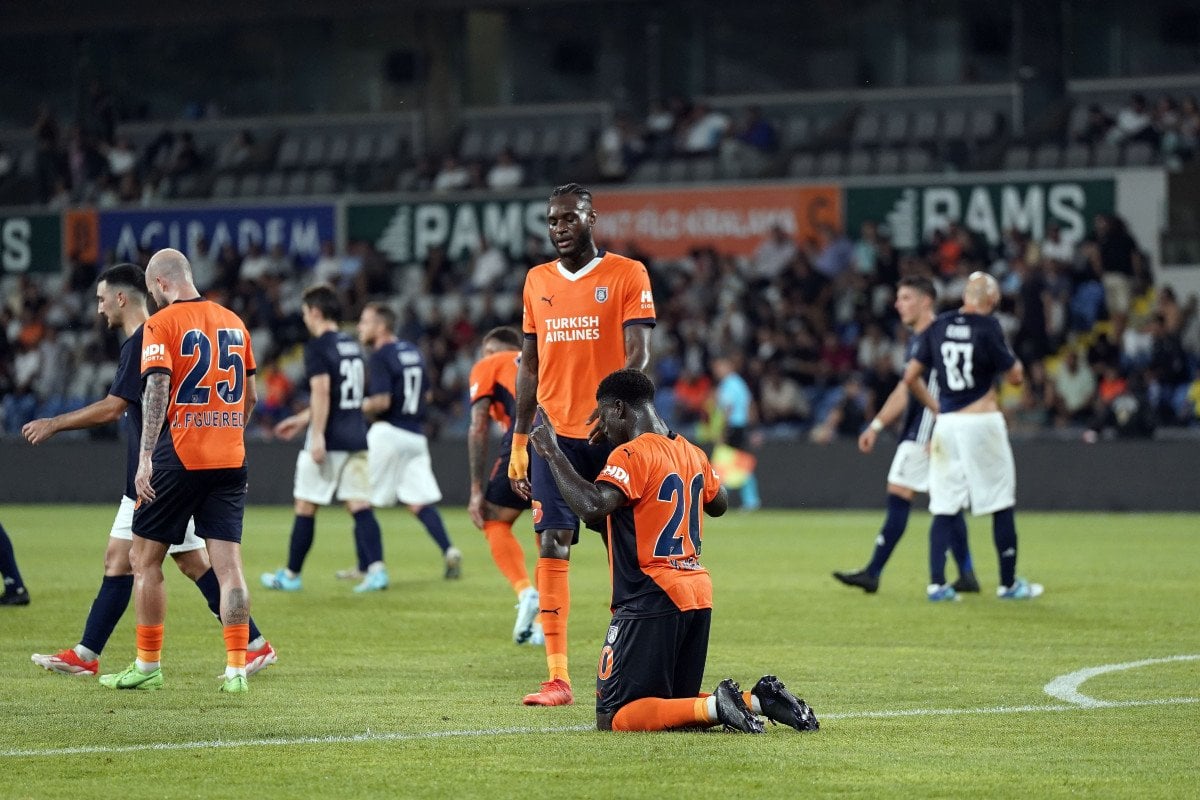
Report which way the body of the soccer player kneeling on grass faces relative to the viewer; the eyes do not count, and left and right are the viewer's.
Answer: facing away from the viewer and to the left of the viewer

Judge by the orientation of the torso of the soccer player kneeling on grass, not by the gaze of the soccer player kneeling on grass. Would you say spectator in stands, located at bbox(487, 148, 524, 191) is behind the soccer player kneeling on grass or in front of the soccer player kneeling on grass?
in front

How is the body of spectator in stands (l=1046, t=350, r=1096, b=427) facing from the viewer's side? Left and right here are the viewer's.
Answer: facing the viewer

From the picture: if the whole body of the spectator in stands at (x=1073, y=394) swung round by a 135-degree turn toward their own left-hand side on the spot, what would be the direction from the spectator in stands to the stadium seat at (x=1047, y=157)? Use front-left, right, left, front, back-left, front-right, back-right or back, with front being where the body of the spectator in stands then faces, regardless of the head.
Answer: front-left

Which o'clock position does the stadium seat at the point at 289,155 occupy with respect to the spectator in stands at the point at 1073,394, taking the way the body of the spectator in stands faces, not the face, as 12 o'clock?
The stadium seat is roughly at 4 o'clock from the spectator in stands.

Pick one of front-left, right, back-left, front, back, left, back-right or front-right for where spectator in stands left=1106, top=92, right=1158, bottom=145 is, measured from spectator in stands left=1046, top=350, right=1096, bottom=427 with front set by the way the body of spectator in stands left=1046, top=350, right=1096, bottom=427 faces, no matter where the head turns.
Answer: back

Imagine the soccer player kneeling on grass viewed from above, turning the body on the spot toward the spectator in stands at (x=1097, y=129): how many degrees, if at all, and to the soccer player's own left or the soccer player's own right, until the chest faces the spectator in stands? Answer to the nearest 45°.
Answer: approximately 45° to the soccer player's own right

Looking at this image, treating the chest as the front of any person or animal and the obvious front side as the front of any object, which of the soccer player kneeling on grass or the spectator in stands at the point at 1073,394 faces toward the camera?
the spectator in stands

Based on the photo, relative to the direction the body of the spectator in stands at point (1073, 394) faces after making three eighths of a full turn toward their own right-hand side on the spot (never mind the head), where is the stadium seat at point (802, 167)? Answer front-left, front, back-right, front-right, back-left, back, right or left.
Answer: front

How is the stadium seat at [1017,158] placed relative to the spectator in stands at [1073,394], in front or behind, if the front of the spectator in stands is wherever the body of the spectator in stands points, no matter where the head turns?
behind

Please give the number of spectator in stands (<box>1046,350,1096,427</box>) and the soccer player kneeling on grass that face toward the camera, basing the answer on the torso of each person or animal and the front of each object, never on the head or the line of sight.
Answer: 1

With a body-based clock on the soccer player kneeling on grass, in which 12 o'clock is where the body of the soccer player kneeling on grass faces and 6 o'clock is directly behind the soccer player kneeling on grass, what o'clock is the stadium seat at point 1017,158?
The stadium seat is roughly at 2 o'clock from the soccer player kneeling on grass.

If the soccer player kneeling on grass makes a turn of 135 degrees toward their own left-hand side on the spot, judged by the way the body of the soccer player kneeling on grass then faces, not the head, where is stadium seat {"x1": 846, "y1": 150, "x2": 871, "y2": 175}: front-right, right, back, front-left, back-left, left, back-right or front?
back

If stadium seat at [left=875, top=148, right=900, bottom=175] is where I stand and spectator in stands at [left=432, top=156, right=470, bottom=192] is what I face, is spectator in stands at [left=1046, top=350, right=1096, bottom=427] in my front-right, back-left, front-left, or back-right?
back-left

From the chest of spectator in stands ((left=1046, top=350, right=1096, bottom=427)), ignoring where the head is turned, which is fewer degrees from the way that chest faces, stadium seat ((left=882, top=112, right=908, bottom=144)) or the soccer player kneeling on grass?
the soccer player kneeling on grass

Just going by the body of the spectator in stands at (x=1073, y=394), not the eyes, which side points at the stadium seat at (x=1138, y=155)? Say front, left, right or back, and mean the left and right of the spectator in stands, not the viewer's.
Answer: back
